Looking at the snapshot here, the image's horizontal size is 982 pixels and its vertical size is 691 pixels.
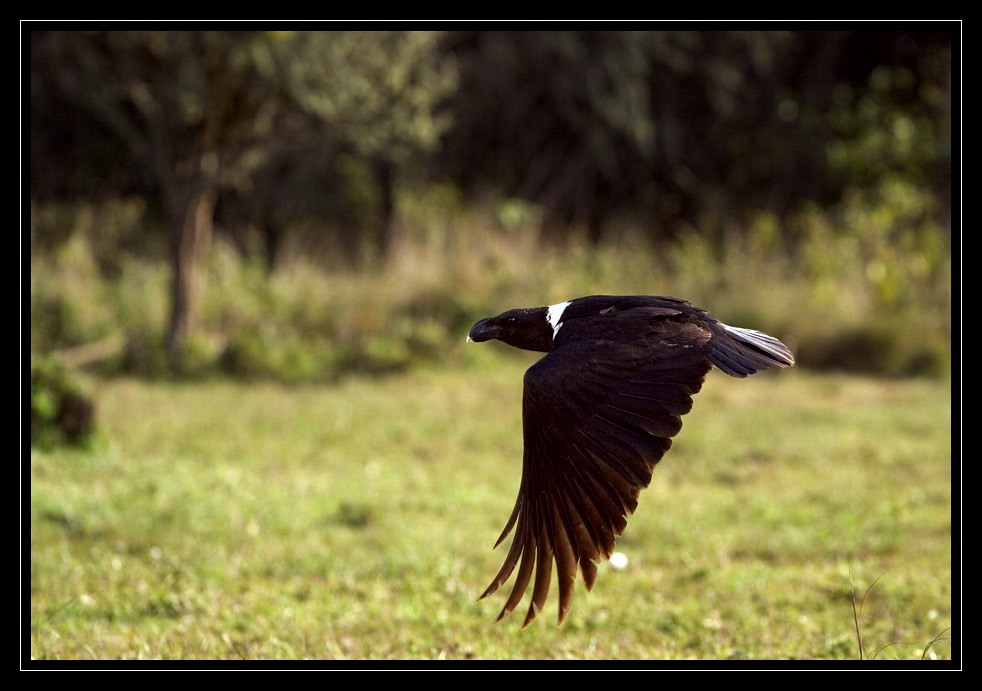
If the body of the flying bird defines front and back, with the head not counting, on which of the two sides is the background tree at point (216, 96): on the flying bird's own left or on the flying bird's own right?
on the flying bird's own right

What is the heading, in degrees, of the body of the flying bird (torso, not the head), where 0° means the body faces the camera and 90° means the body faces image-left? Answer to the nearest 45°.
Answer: approximately 90°
